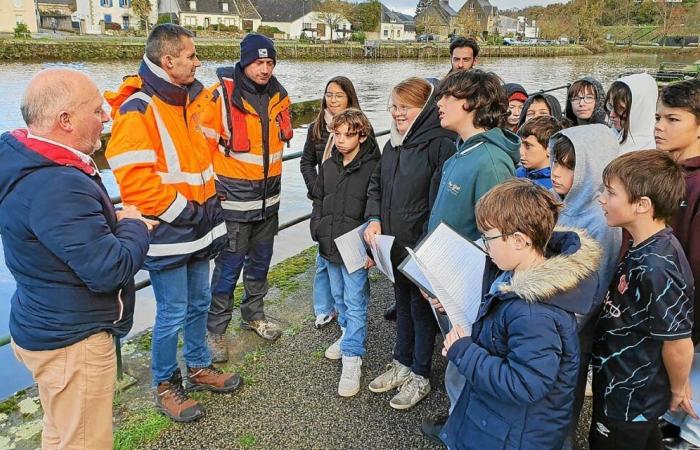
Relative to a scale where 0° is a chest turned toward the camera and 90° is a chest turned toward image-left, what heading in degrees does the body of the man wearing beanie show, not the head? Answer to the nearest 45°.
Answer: approximately 315°

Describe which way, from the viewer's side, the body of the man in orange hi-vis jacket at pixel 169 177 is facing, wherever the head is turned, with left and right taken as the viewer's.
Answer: facing the viewer and to the right of the viewer

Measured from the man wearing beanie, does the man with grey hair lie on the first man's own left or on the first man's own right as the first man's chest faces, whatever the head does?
on the first man's own right

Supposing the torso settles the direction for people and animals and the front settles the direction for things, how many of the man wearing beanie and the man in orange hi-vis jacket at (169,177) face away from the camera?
0

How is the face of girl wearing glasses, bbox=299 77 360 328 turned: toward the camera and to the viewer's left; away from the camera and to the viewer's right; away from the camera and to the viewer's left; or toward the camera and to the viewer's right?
toward the camera and to the viewer's left

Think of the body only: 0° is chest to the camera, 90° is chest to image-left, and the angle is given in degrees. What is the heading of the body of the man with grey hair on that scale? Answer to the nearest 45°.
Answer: approximately 270°

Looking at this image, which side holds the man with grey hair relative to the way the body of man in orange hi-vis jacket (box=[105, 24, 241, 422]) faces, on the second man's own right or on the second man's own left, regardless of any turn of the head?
on the second man's own right

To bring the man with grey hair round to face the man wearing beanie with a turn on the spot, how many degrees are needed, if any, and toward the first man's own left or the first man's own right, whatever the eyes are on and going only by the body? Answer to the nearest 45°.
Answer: approximately 45° to the first man's own left

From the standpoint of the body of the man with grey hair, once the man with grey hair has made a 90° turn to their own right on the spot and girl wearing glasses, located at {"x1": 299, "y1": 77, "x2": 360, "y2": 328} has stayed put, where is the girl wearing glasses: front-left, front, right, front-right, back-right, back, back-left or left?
back-left

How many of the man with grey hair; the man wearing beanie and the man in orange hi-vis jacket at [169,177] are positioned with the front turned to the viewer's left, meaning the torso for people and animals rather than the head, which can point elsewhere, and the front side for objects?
0

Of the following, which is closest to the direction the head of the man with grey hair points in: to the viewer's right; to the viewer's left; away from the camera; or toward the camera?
to the viewer's right

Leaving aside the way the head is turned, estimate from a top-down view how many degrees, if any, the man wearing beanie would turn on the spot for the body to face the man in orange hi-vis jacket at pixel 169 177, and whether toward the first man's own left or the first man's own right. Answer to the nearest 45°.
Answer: approximately 90° to the first man's own right

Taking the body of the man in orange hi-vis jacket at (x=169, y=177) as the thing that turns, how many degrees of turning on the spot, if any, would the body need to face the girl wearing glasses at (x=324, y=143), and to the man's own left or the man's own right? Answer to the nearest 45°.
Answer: approximately 90° to the man's own left
